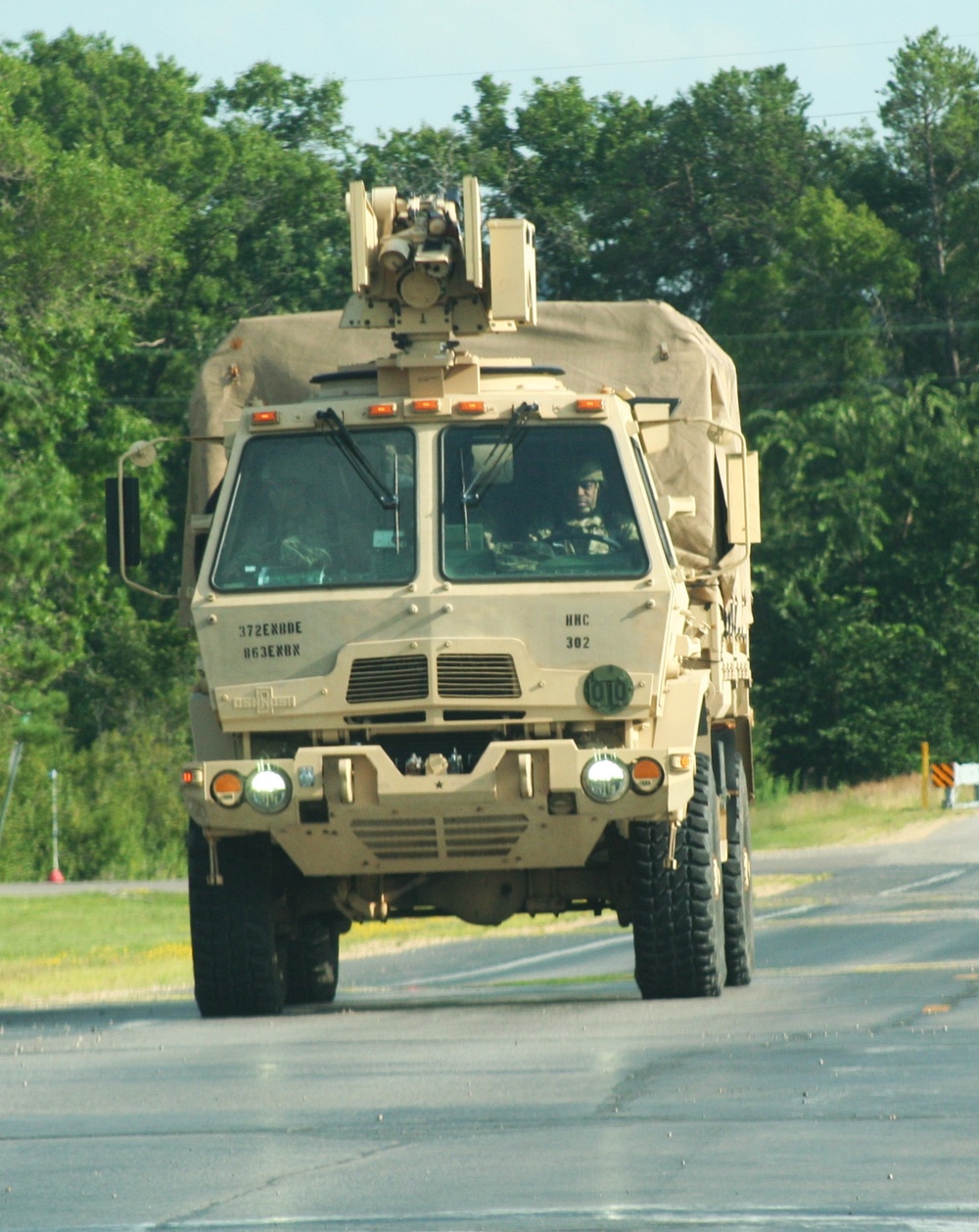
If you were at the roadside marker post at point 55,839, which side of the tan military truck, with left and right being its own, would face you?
back

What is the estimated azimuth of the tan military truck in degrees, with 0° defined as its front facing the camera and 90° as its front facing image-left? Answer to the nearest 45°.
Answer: approximately 0°
